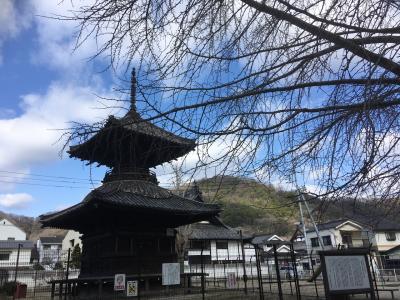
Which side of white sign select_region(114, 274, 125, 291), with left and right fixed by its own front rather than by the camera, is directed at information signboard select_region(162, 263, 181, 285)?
left

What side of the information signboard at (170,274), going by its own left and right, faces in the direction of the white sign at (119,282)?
right

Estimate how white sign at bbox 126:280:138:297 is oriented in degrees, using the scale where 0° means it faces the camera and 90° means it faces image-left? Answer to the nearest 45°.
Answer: approximately 0°

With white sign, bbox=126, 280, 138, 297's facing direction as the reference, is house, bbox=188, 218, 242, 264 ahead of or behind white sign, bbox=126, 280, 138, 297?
behind

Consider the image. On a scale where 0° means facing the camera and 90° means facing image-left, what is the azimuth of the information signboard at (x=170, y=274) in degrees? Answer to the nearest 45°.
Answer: approximately 0°

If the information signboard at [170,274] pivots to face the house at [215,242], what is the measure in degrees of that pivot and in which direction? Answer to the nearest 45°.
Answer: approximately 180°
